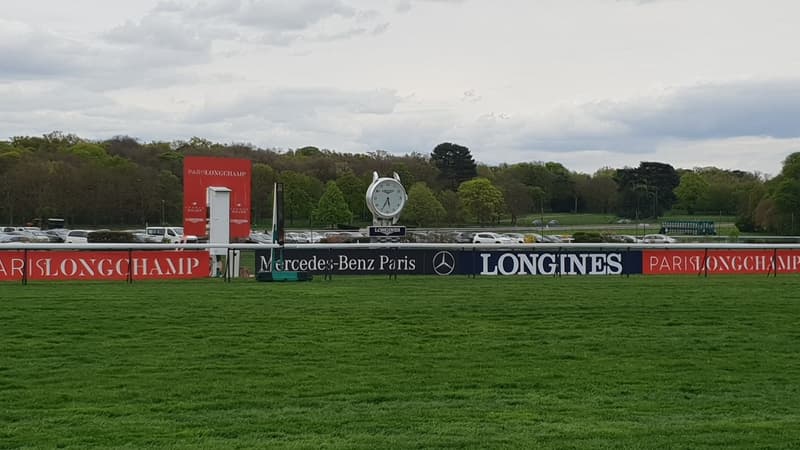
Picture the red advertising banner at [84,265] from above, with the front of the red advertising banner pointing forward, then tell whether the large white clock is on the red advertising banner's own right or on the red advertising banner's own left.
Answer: on the red advertising banner's own left

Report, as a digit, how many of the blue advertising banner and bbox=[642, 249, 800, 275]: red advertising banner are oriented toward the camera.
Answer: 2

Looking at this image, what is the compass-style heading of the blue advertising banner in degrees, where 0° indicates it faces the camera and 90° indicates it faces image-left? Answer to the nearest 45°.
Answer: approximately 0°

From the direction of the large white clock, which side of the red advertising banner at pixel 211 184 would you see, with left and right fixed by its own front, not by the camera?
left

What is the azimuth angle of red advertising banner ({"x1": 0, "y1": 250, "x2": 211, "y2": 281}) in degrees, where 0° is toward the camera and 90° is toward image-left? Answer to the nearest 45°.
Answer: approximately 0°

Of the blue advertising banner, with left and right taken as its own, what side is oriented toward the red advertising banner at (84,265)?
right

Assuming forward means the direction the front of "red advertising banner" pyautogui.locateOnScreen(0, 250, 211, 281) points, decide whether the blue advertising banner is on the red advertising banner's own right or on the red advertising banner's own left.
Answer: on the red advertising banner's own left

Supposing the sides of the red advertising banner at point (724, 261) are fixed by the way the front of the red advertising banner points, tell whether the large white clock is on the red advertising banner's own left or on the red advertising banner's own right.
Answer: on the red advertising banner's own right
